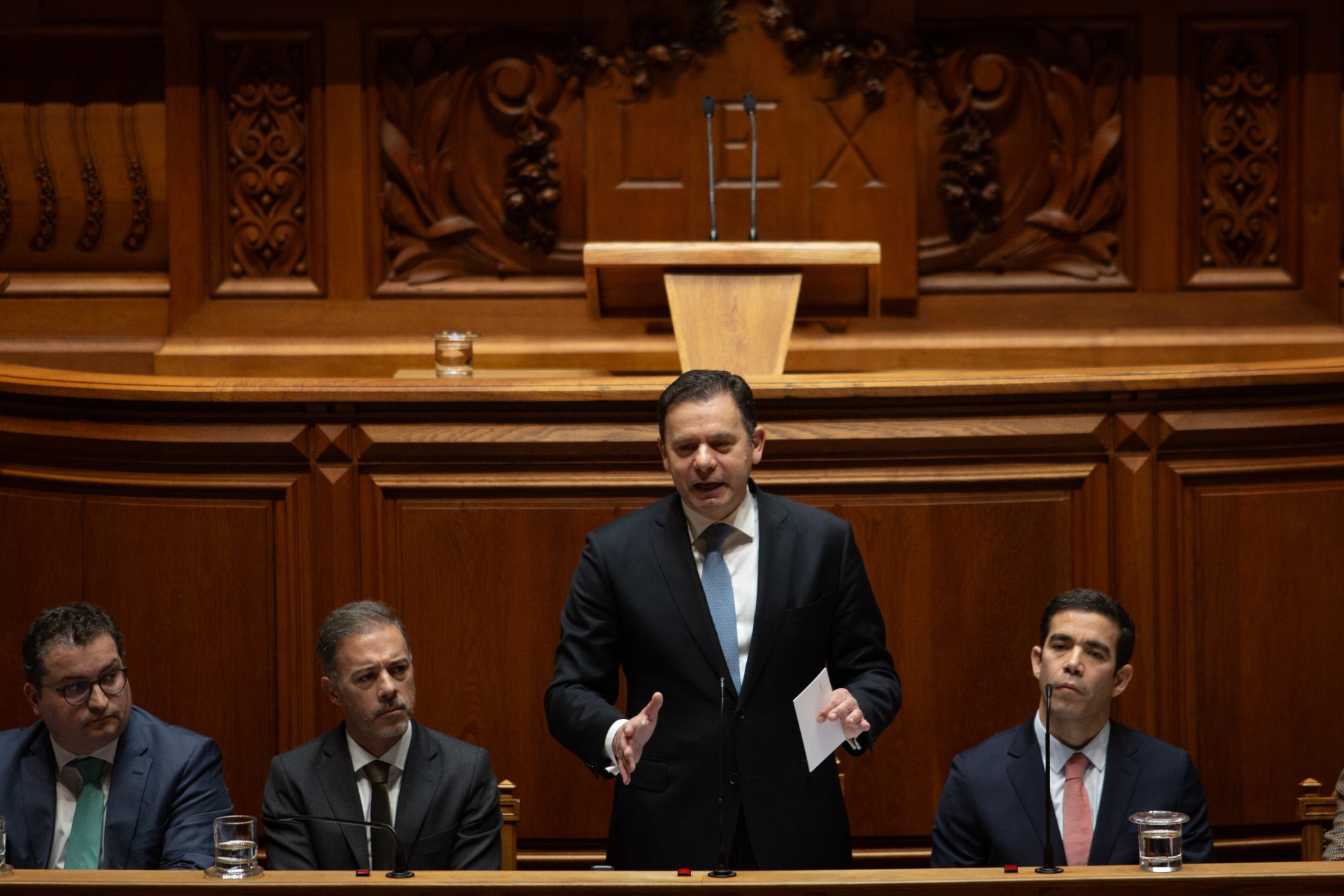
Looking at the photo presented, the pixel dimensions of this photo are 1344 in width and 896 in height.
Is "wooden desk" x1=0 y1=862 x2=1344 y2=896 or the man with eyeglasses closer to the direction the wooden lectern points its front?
the wooden desk

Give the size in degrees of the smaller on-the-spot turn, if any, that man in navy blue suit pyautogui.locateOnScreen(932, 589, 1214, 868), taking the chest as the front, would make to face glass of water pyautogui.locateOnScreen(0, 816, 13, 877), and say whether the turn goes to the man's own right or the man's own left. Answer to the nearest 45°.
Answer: approximately 45° to the man's own right

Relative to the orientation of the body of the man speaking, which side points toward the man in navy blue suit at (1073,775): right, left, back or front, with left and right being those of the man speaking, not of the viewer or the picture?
left
